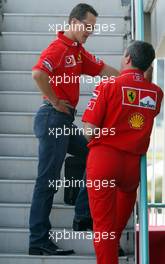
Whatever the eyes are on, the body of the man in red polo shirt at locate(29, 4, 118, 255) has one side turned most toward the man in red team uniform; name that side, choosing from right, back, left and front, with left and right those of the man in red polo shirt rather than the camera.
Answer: front

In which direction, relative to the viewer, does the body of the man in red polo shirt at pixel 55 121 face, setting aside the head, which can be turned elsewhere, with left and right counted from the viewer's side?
facing the viewer and to the right of the viewer

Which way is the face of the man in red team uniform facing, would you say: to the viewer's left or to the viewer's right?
to the viewer's left

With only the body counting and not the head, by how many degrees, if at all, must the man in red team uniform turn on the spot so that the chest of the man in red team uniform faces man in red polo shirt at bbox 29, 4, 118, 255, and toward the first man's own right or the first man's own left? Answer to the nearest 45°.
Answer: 0° — they already face them

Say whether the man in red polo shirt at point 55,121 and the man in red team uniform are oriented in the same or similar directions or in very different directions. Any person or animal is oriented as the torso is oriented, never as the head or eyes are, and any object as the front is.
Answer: very different directions

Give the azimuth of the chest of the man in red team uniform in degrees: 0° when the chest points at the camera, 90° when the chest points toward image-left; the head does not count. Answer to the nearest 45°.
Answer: approximately 135°
